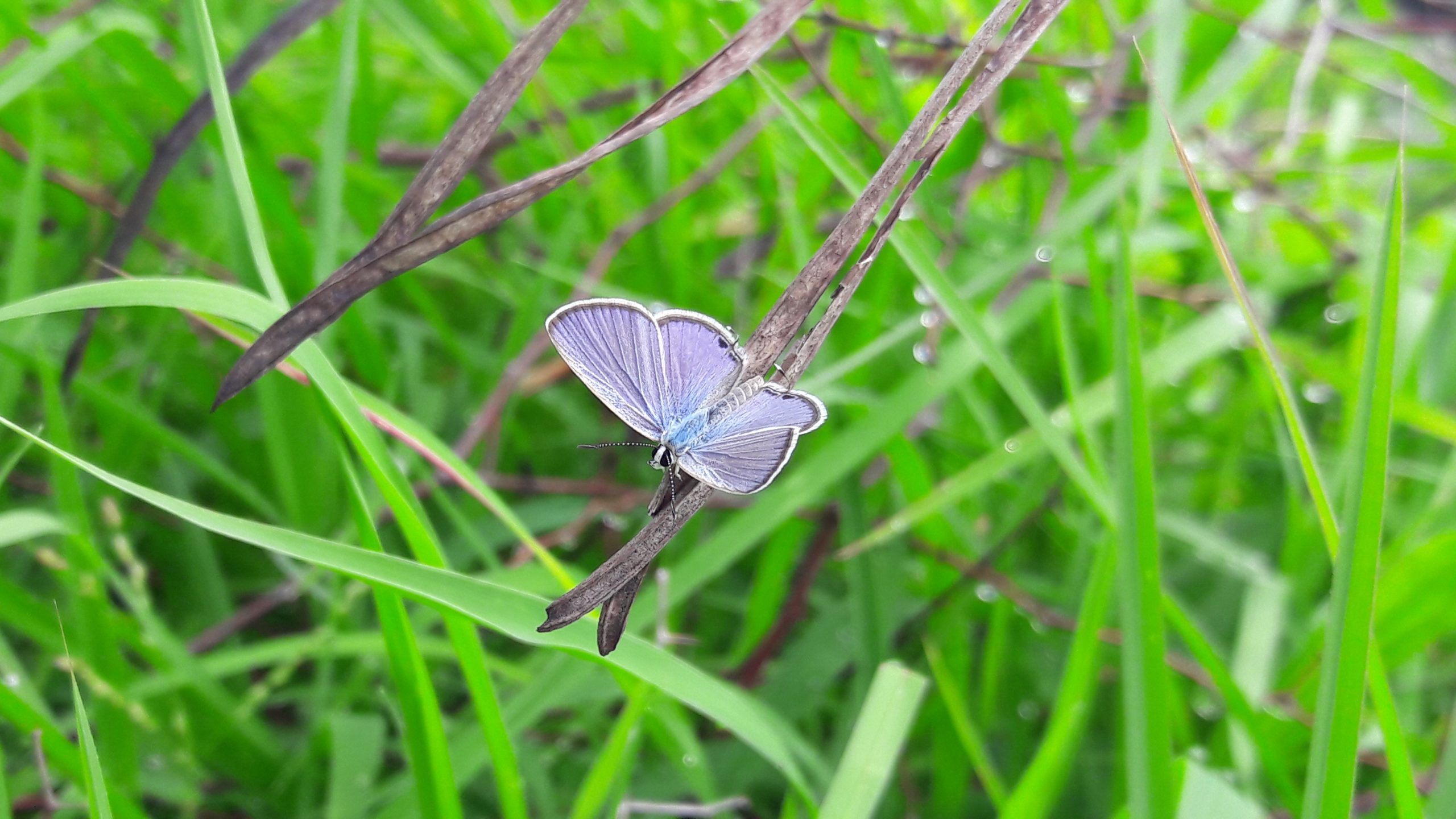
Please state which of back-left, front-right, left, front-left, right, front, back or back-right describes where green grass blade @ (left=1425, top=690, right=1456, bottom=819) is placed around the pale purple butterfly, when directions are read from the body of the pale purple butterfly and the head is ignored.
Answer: back-left

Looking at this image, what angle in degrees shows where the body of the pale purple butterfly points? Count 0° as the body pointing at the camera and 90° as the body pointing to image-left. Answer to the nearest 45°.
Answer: approximately 45°

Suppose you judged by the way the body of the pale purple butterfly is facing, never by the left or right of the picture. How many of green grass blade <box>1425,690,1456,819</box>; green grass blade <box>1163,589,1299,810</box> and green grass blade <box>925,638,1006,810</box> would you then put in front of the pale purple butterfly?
0

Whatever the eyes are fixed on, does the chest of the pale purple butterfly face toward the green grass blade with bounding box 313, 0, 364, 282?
no
